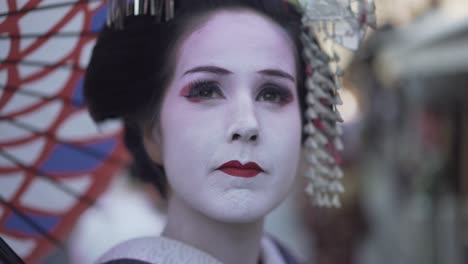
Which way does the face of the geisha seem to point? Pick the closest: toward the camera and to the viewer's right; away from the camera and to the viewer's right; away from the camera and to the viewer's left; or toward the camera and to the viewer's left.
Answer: toward the camera and to the viewer's right

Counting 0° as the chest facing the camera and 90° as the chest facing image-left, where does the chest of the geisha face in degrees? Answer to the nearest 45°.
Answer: approximately 315°
